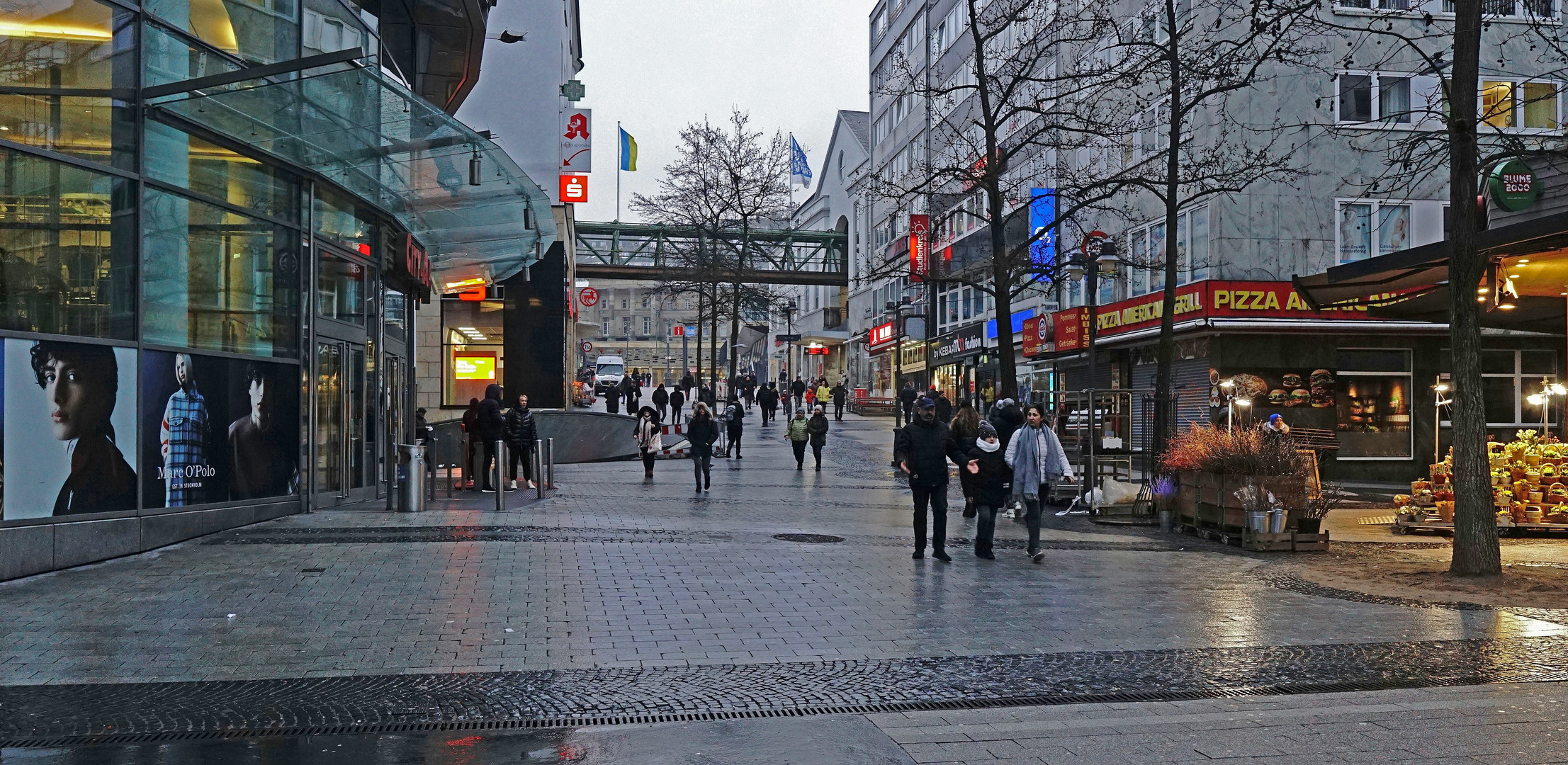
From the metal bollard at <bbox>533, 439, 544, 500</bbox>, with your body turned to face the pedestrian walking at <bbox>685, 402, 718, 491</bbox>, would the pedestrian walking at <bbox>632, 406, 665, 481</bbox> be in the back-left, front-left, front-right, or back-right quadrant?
front-left

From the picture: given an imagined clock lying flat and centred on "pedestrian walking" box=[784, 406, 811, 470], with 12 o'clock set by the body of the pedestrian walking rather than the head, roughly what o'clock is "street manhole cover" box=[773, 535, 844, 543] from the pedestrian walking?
The street manhole cover is roughly at 12 o'clock from the pedestrian walking.

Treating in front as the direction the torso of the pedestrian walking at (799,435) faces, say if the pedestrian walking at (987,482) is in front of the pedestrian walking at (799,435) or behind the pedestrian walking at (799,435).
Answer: in front

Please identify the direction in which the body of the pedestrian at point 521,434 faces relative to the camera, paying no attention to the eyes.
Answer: toward the camera

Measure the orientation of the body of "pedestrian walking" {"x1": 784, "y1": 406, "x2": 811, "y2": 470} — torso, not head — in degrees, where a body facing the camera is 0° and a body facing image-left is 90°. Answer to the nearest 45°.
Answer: approximately 0°

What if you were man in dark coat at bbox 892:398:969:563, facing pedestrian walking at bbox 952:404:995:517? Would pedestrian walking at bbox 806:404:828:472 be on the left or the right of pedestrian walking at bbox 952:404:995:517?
left

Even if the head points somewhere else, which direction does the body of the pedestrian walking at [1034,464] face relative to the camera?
toward the camera

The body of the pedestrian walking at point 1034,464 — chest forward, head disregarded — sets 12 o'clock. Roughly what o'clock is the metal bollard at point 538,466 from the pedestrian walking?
The metal bollard is roughly at 4 o'clock from the pedestrian walking.

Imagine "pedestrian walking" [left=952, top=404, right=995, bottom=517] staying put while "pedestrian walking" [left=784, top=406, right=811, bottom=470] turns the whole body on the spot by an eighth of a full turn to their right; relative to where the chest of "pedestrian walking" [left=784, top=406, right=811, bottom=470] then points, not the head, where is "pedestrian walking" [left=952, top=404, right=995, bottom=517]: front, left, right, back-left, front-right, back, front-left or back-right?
front-left
